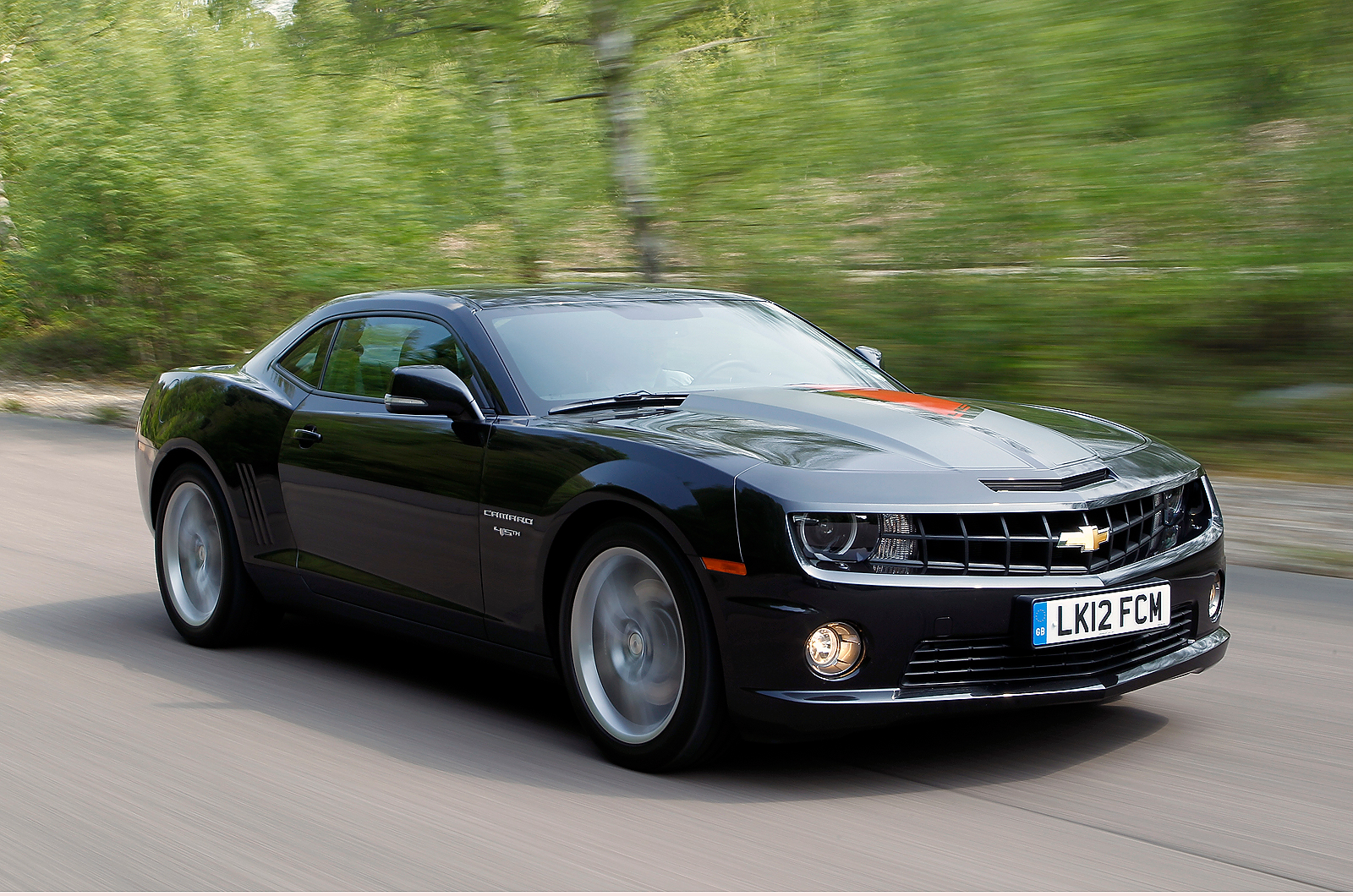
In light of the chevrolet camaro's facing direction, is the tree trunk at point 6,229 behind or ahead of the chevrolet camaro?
behind

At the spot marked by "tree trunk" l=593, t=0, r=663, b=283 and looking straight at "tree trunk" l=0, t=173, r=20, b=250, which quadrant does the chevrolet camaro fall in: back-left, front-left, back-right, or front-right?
back-left

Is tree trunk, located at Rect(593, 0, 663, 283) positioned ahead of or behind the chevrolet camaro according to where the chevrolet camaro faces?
behind

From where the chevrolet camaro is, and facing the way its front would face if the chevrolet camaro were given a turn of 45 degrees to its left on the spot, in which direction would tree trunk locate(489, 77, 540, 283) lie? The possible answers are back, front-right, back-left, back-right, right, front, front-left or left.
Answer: left

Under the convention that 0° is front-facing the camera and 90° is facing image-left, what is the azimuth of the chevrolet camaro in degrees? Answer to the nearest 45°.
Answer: approximately 315°
